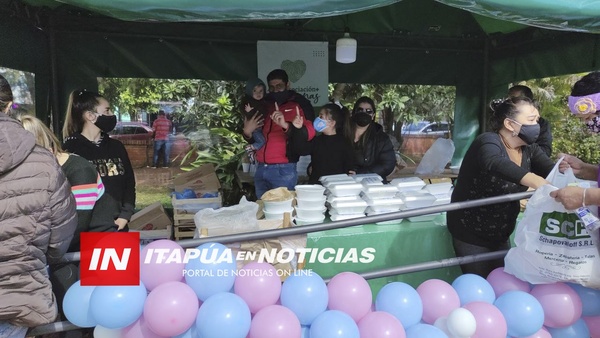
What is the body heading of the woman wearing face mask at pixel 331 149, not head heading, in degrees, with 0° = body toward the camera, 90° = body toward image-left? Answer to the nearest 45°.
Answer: approximately 45°

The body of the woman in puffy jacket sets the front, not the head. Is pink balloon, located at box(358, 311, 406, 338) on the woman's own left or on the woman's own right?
on the woman's own right

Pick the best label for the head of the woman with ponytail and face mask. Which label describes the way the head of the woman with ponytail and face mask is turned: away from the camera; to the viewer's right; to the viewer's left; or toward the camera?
to the viewer's right

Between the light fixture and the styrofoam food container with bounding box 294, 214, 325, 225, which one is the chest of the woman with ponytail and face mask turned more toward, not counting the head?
the styrofoam food container

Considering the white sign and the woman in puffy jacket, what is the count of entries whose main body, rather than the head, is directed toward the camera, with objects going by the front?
1

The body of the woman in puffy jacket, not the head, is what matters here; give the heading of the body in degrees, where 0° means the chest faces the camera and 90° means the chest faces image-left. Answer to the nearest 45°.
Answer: approximately 180°

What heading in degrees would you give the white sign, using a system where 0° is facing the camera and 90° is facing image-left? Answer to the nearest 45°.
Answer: approximately 0°
